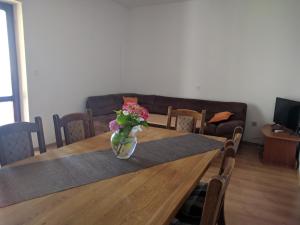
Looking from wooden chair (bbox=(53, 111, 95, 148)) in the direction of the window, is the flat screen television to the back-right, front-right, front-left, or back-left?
back-right

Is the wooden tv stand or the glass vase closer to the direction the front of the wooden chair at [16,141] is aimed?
the glass vase

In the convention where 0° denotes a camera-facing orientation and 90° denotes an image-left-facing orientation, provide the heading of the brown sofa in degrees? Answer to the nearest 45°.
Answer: approximately 0°

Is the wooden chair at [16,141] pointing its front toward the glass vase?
yes

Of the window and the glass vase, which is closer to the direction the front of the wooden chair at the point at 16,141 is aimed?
the glass vase

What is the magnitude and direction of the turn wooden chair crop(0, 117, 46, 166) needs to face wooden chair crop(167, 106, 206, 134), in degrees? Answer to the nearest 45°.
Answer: approximately 45° to its left

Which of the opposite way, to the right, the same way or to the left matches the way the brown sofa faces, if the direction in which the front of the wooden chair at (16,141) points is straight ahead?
to the right

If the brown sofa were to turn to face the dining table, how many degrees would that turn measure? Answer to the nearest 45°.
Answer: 0° — it already faces it
